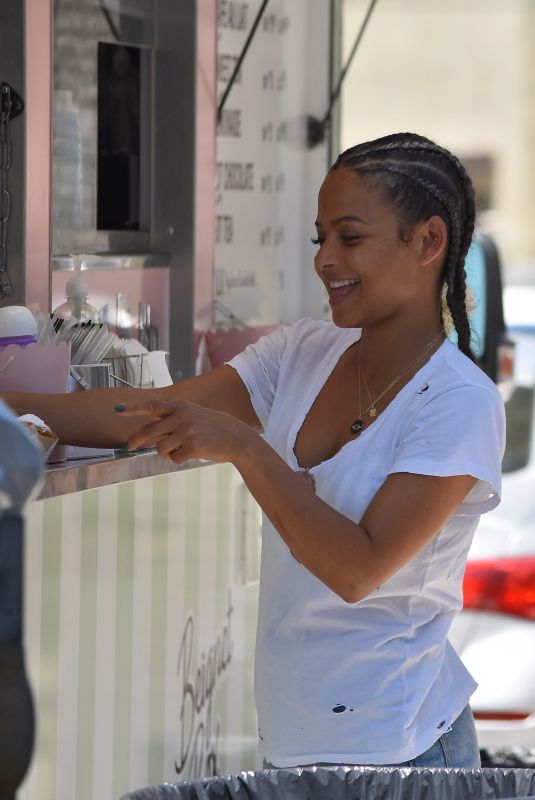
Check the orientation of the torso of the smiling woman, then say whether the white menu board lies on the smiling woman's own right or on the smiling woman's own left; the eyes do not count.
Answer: on the smiling woman's own right

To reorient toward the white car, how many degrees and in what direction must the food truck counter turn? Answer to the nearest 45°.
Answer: approximately 90° to its left

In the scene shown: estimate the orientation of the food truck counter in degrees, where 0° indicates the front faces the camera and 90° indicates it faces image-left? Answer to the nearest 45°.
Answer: approximately 315°

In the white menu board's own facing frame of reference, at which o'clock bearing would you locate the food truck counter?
The food truck counter is roughly at 2 o'clock from the white menu board.

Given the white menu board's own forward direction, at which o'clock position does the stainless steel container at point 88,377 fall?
The stainless steel container is roughly at 2 o'clock from the white menu board.

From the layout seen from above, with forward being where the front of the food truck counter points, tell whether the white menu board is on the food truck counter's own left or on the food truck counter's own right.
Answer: on the food truck counter's own left

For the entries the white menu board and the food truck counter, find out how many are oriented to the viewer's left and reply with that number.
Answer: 0

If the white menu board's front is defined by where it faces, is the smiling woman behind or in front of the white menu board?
in front

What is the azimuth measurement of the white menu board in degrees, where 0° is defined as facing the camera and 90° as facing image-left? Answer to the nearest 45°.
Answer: approximately 315°

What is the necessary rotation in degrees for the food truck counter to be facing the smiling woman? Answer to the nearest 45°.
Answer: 0° — it already faces them

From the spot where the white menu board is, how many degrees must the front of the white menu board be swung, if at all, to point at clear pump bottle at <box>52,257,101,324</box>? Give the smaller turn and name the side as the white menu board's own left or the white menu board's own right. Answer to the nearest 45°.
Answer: approximately 45° to the white menu board's own right
